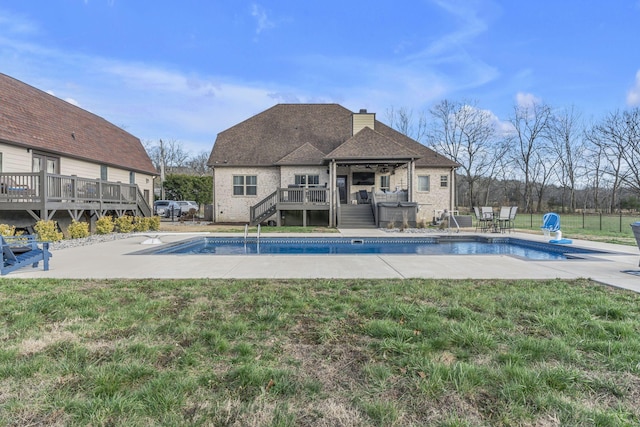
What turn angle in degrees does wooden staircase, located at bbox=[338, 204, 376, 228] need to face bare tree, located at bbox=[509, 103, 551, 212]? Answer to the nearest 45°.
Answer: approximately 135° to its left

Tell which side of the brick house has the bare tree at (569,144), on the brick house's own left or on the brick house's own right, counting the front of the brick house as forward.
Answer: on the brick house's own right

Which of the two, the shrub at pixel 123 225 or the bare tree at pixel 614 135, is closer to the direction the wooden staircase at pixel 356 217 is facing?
the shrub

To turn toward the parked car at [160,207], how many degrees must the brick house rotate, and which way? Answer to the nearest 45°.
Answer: approximately 45° to its left

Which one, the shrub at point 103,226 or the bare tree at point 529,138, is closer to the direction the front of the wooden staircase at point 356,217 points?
the shrub

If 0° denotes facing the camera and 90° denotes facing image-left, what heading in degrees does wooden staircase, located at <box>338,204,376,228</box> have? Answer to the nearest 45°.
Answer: approximately 0°

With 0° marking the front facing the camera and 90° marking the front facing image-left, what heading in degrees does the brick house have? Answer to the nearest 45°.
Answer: approximately 180°

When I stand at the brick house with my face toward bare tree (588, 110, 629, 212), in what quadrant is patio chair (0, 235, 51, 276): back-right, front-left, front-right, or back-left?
back-right

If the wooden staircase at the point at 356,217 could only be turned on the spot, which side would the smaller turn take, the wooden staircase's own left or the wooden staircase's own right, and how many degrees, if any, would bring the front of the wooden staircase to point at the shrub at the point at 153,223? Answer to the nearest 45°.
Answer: approximately 90° to the wooden staircase's own right

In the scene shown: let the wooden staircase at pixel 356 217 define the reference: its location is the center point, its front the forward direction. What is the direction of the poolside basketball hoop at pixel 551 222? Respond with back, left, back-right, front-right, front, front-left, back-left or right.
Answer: front-left

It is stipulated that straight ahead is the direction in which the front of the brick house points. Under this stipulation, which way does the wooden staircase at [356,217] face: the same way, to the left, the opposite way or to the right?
the opposite way

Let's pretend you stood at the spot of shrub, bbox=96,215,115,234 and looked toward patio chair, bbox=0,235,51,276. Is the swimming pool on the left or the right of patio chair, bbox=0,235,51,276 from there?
left
